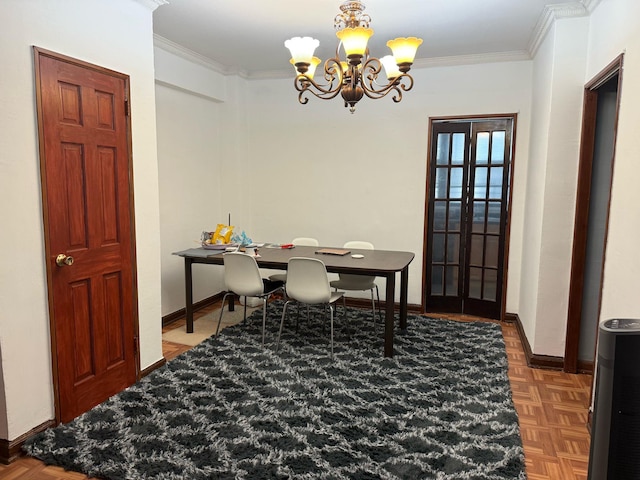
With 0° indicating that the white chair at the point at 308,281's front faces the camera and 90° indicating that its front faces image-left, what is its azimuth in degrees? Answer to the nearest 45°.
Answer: approximately 225°

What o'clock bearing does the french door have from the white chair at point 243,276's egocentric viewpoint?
The french door is roughly at 1 o'clock from the white chair.

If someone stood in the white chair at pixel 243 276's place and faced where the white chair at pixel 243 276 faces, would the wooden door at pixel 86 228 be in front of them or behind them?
behind

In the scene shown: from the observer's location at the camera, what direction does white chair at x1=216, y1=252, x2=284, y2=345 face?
facing away from the viewer and to the right of the viewer

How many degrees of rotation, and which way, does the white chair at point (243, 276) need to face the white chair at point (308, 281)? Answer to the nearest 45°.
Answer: approximately 90° to its right

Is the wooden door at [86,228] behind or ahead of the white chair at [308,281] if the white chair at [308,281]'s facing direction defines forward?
behind

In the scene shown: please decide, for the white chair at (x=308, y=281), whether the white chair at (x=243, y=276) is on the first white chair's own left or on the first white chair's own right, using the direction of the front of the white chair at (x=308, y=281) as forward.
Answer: on the first white chair's own left
